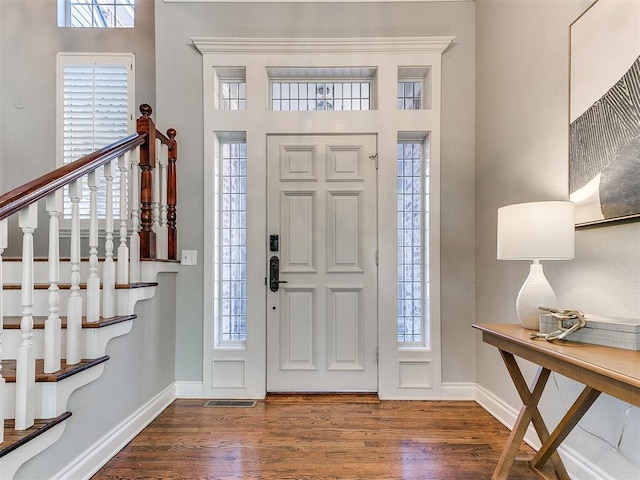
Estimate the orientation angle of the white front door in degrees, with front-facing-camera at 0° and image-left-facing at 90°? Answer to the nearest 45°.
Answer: approximately 0°

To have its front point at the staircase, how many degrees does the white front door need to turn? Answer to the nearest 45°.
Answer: approximately 45° to its right

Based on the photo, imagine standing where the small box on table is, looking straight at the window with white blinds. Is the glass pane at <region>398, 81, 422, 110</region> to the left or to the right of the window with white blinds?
right

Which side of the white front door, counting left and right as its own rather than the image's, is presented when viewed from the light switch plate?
right

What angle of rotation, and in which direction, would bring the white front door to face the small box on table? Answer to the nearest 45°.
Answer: approximately 45° to its left
